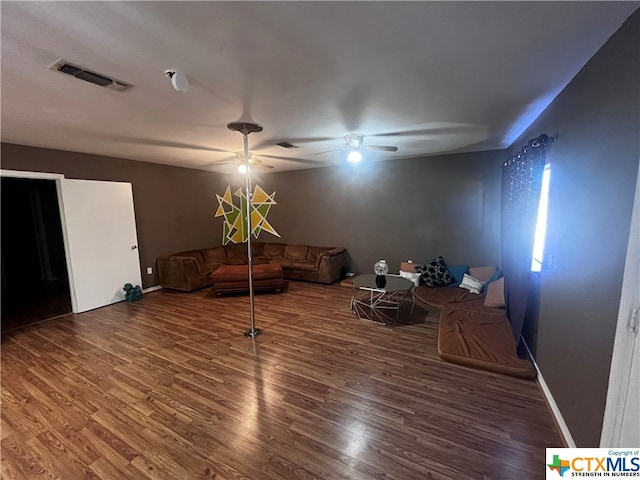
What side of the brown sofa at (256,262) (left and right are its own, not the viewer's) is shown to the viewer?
front

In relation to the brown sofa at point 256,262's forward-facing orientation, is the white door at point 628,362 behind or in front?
in front

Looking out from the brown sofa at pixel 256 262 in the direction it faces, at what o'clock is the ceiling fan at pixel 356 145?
The ceiling fan is roughly at 11 o'clock from the brown sofa.

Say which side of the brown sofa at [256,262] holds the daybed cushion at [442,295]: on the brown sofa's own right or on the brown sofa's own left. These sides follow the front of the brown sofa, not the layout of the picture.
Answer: on the brown sofa's own left

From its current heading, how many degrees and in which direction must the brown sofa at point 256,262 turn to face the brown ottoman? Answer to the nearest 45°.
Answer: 0° — it already faces it

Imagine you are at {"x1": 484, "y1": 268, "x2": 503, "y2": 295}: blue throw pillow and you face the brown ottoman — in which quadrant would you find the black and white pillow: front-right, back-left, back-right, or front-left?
front-right

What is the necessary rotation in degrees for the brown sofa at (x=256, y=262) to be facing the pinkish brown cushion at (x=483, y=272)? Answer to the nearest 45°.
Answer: approximately 45° to its left

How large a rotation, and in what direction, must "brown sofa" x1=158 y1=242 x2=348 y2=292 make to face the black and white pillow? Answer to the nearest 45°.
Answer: approximately 45° to its left

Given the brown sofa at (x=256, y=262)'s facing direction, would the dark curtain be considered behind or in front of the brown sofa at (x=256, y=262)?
in front

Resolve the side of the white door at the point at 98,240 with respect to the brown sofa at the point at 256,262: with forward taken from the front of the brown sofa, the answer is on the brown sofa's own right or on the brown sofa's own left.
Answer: on the brown sofa's own right

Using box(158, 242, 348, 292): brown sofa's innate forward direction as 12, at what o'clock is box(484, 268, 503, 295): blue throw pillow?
The blue throw pillow is roughly at 10 o'clock from the brown sofa.
